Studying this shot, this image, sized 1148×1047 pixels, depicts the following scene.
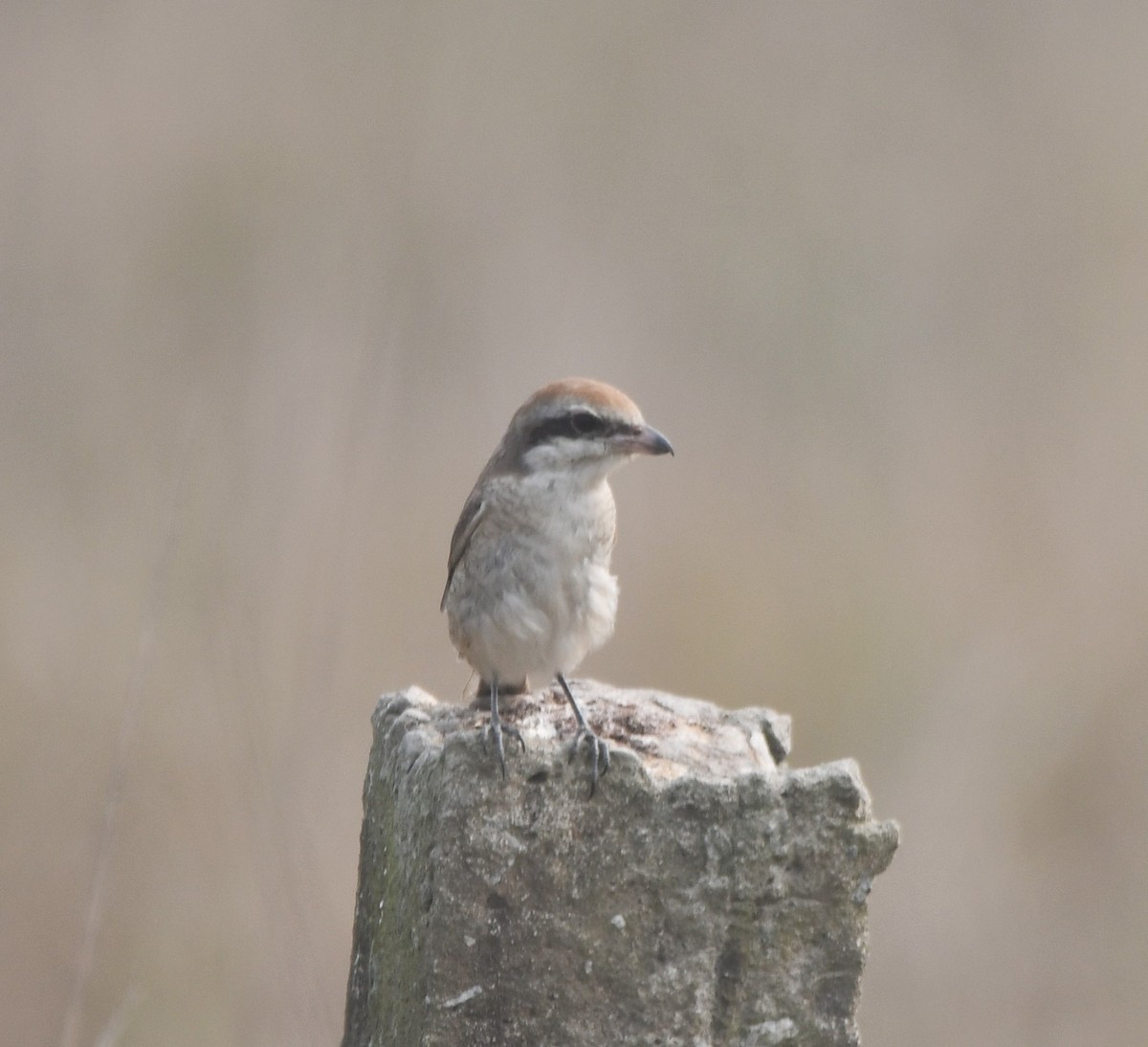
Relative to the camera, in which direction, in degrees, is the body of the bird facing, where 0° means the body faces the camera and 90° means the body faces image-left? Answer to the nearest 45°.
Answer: approximately 315°
